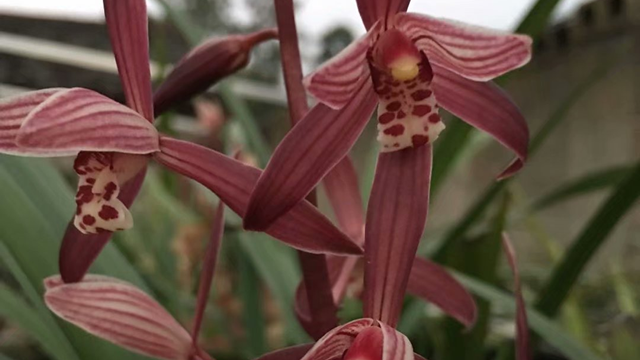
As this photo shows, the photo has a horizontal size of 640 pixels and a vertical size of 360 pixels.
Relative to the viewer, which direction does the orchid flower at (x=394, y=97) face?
toward the camera
